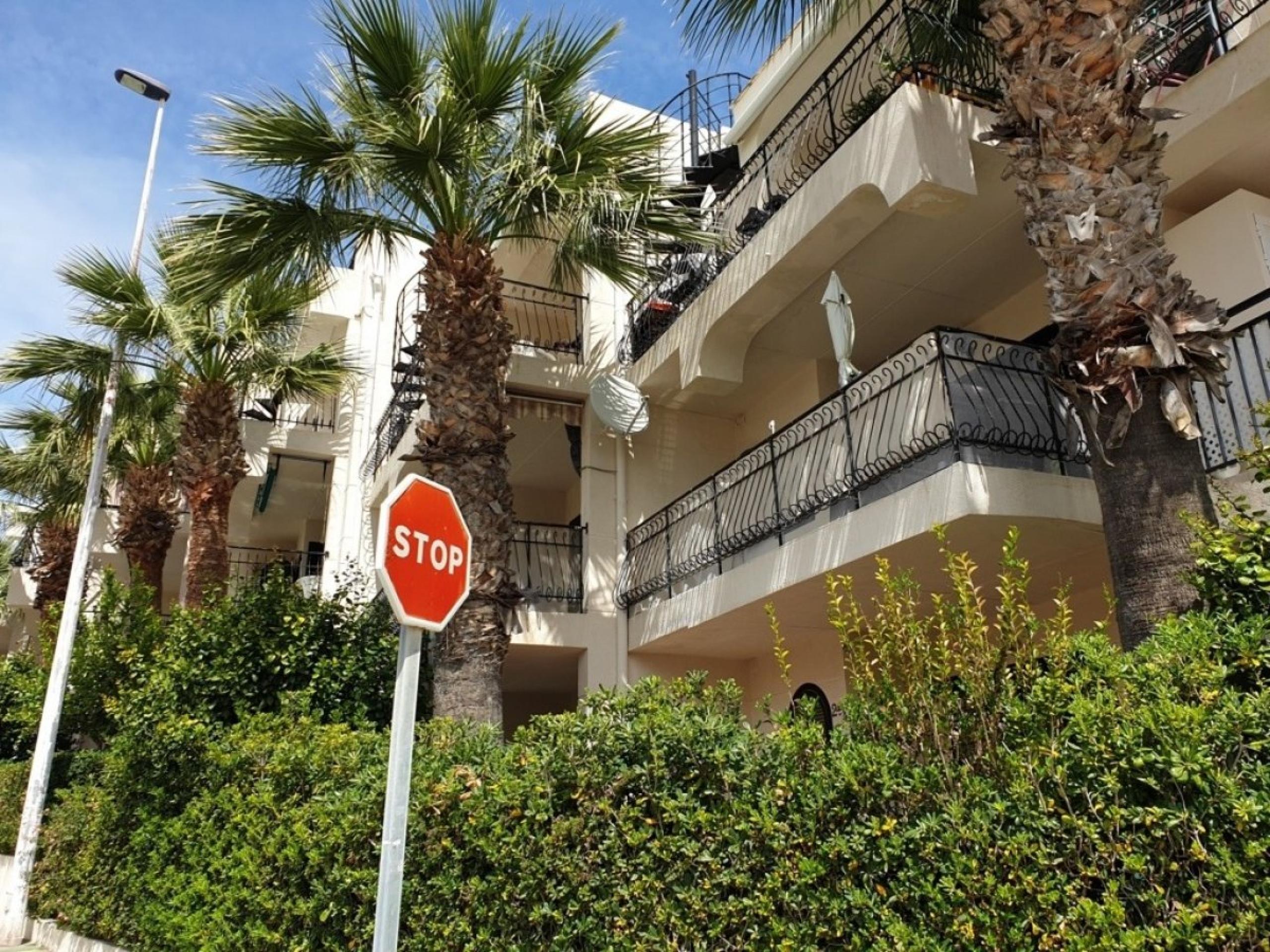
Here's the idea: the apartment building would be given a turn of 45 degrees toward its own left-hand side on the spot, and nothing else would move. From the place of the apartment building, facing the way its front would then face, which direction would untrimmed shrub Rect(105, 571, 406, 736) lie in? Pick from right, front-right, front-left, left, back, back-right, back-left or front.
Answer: right

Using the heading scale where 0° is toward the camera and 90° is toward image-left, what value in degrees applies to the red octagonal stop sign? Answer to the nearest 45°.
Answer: approximately 315°

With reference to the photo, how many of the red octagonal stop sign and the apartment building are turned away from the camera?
0

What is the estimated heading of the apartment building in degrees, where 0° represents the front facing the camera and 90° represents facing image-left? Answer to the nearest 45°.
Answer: approximately 45°

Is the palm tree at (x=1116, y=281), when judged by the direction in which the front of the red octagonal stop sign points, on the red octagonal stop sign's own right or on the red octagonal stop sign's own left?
on the red octagonal stop sign's own left

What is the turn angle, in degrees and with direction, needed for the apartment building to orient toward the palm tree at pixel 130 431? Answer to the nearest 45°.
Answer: approximately 90° to its right
